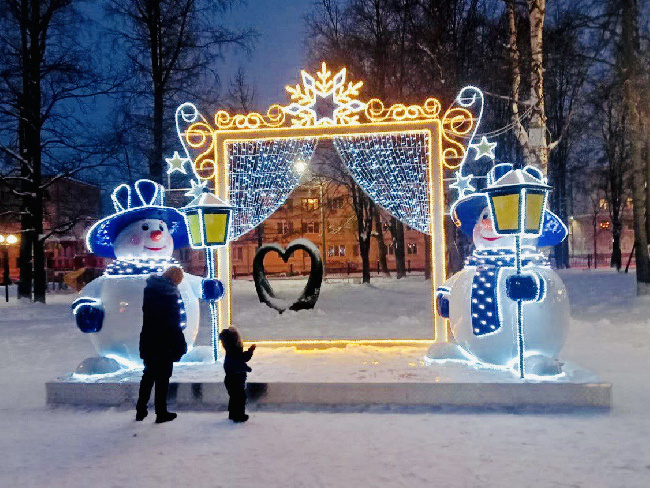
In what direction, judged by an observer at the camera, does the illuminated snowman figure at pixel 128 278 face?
facing the viewer and to the right of the viewer

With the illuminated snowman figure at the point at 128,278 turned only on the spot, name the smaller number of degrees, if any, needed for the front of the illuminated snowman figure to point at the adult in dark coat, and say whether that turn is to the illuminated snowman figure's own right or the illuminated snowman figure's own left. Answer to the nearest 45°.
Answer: approximately 45° to the illuminated snowman figure's own right

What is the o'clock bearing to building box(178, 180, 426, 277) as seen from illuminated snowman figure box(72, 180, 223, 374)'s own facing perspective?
The building is roughly at 8 o'clock from the illuminated snowman figure.

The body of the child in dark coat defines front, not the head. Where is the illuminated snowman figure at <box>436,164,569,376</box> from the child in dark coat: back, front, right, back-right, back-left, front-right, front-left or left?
front-right

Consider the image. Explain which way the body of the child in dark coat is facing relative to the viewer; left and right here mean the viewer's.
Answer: facing away from the viewer and to the right of the viewer

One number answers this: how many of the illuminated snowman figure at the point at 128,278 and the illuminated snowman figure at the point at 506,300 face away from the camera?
0

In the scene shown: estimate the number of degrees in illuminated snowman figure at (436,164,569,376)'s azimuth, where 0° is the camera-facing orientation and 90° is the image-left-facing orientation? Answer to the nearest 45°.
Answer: approximately 45°

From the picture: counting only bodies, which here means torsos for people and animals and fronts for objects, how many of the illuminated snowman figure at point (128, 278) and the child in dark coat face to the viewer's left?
0

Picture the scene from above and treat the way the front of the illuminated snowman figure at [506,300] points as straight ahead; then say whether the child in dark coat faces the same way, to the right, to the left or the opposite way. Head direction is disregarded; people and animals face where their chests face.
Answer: the opposite way

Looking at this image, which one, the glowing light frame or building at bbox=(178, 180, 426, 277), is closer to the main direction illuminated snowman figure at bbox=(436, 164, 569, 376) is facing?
the glowing light frame
